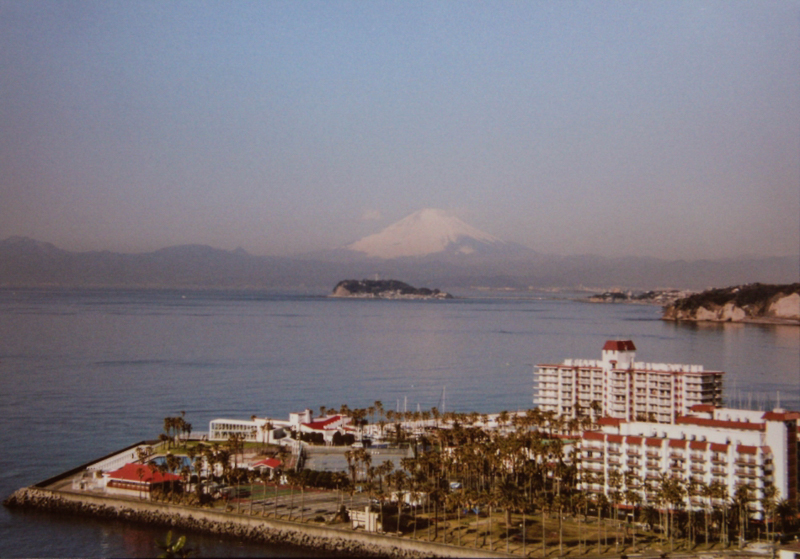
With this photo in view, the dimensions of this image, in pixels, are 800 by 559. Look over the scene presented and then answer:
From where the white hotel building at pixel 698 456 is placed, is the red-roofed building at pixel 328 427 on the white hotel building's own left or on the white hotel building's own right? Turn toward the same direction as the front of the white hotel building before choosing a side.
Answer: on the white hotel building's own right

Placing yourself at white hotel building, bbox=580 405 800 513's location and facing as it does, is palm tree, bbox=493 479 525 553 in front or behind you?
in front

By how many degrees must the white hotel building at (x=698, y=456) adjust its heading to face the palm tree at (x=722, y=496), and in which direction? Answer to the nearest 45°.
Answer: approximately 45° to its left

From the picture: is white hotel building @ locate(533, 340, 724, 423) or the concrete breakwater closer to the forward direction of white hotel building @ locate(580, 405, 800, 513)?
the concrete breakwater

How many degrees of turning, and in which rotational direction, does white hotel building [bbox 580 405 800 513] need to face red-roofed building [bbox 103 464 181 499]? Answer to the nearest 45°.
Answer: approximately 45° to its right

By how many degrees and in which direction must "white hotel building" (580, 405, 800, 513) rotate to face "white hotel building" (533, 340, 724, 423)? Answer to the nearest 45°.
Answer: approximately 135° to its right

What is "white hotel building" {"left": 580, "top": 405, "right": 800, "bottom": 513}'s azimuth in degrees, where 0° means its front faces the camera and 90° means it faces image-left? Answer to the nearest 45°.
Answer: approximately 45°

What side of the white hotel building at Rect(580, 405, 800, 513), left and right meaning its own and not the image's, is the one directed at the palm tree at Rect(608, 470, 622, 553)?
front

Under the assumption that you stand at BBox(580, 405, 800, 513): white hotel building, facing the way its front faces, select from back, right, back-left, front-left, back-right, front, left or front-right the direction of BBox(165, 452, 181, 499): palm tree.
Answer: front-right

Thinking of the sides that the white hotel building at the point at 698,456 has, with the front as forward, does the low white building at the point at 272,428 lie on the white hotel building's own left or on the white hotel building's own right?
on the white hotel building's own right
